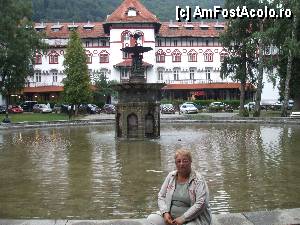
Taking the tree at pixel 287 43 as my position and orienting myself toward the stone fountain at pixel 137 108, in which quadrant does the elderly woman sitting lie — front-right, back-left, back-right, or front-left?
front-left

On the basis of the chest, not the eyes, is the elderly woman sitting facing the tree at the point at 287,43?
no

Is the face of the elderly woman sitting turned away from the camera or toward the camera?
toward the camera

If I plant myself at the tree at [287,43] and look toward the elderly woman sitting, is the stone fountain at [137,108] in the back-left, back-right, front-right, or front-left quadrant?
front-right

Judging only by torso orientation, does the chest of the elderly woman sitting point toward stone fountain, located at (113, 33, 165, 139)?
no

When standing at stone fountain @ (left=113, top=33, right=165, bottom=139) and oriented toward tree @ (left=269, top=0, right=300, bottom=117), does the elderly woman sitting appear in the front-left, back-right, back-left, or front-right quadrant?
back-right

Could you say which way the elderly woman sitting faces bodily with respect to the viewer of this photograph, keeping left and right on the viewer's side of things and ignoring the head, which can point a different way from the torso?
facing the viewer and to the left of the viewer
